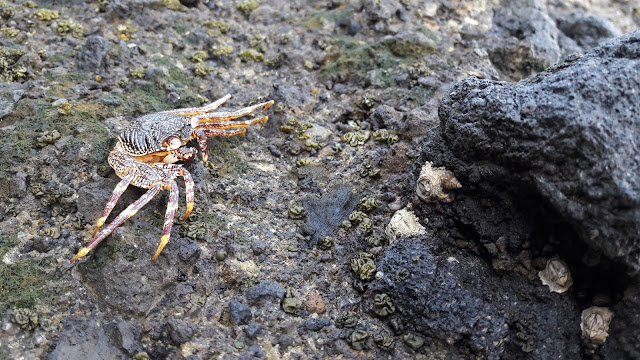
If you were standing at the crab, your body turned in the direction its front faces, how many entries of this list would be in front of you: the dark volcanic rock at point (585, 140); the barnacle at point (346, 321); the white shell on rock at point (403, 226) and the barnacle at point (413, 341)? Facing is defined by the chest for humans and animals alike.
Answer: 4

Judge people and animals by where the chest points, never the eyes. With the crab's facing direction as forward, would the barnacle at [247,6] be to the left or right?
on its left

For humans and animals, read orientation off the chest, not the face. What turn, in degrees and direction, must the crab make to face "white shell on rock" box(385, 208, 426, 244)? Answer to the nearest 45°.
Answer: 0° — it already faces it

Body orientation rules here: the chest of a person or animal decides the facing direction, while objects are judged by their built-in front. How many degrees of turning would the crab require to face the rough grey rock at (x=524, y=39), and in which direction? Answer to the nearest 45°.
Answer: approximately 45° to its left

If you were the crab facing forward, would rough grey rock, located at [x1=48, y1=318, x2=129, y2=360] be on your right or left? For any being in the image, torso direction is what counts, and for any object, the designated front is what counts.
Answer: on your right

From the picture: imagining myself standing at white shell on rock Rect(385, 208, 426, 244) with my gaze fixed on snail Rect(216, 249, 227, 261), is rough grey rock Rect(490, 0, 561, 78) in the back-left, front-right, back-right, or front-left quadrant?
back-right

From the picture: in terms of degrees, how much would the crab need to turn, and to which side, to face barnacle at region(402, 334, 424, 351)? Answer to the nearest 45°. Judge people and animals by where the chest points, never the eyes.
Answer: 0° — it already faces it

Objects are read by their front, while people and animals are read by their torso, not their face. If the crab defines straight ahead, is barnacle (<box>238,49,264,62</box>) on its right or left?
on its left

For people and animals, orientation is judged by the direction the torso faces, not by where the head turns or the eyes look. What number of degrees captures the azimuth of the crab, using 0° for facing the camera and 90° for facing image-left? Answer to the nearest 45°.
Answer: approximately 315°
